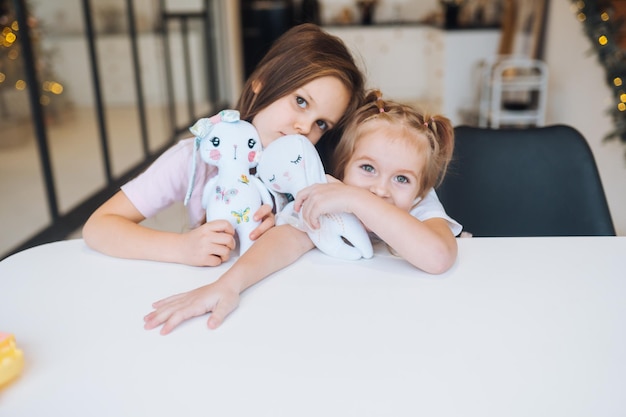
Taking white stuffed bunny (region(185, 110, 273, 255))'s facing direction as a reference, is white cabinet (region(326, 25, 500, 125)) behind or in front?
behind

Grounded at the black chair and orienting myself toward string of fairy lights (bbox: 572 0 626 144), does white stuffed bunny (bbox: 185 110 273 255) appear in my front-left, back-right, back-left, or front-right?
back-left

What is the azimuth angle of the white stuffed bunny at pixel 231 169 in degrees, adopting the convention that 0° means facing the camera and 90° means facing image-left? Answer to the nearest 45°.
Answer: approximately 0°

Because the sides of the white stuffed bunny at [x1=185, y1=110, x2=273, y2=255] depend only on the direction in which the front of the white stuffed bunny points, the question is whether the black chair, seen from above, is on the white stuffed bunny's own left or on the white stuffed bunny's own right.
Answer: on the white stuffed bunny's own left

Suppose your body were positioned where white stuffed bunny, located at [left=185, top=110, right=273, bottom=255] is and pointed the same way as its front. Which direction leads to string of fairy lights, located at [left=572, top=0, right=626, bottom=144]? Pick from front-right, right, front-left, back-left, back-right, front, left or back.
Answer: back-left
